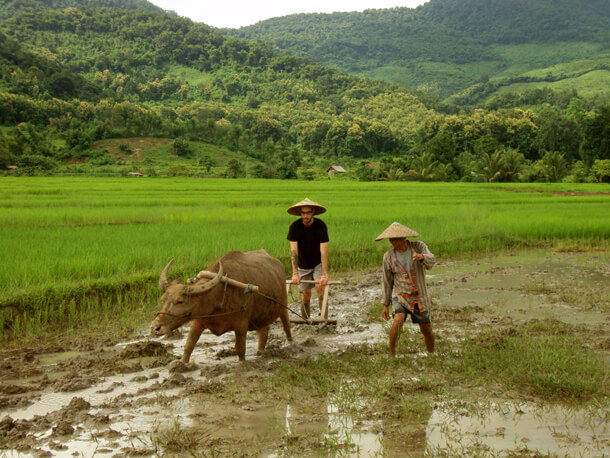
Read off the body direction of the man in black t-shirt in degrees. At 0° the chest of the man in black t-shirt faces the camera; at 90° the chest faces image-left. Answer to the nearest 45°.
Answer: approximately 0°

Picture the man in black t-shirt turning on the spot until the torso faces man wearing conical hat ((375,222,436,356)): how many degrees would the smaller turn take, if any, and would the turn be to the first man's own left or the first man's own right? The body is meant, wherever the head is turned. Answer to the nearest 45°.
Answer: approximately 45° to the first man's own left

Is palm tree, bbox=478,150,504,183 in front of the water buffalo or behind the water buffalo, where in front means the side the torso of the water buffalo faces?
behind

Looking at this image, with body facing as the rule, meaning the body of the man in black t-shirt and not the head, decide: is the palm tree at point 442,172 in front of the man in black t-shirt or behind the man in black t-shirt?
behind

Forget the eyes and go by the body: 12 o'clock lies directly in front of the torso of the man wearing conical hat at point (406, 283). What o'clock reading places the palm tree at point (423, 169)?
The palm tree is roughly at 6 o'clock from the man wearing conical hat.

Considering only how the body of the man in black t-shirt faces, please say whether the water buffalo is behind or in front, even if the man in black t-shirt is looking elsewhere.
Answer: in front

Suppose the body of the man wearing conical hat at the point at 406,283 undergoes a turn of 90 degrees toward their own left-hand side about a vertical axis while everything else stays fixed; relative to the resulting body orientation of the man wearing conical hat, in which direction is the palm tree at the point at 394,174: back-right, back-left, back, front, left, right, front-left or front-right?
left

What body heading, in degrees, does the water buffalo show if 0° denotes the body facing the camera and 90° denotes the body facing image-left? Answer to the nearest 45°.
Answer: approximately 45°

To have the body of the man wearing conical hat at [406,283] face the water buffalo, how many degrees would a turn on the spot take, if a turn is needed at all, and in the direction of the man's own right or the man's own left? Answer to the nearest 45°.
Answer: approximately 45° to the man's own right

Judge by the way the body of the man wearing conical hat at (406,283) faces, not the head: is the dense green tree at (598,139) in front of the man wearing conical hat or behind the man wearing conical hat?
behind

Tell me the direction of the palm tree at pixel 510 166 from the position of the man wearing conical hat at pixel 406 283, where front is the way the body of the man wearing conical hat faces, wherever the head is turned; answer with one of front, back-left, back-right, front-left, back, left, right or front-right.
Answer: back

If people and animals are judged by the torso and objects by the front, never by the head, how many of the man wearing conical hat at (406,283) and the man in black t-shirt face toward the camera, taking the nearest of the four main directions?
2

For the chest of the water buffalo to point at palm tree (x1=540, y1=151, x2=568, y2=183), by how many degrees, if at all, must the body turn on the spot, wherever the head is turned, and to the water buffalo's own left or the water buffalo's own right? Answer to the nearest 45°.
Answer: approximately 180°
